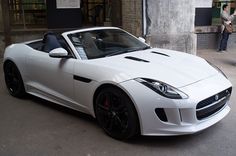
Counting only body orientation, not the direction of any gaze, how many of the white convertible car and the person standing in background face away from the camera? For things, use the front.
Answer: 0

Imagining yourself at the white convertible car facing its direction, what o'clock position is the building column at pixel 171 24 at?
The building column is roughly at 8 o'clock from the white convertible car.

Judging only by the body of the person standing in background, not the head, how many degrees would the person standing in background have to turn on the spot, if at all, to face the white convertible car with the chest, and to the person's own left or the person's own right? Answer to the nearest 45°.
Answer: approximately 90° to the person's own right

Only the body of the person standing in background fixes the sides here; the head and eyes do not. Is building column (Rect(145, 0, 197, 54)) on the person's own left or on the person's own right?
on the person's own right

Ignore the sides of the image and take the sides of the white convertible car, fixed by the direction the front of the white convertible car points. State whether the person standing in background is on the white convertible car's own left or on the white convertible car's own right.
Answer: on the white convertible car's own left
